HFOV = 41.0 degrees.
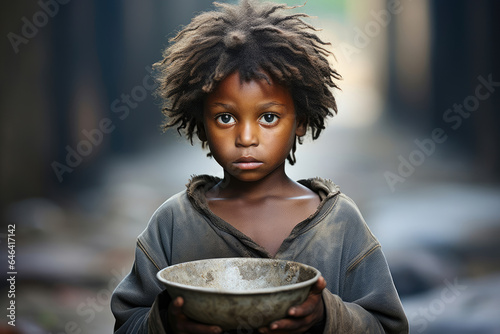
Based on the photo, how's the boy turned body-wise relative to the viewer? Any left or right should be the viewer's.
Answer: facing the viewer

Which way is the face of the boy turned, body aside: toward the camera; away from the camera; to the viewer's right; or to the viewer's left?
toward the camera
